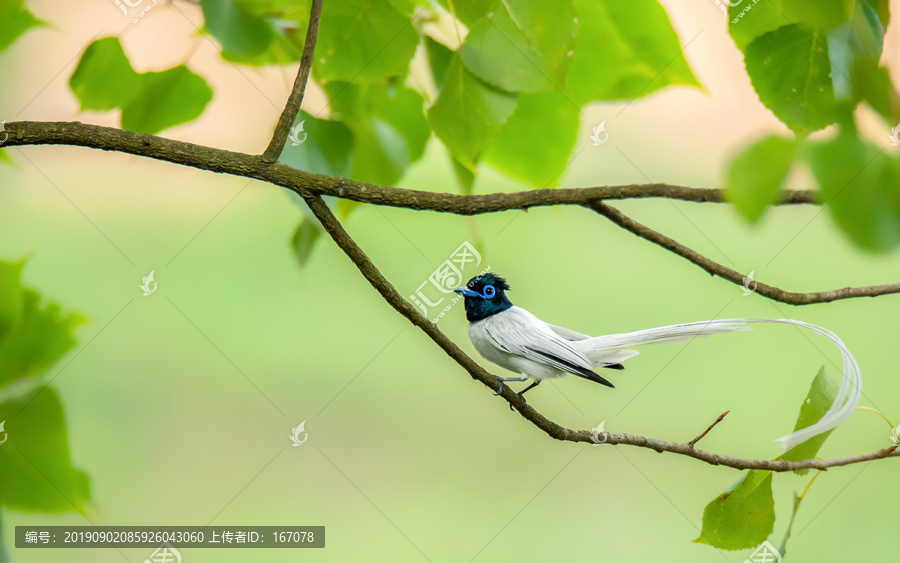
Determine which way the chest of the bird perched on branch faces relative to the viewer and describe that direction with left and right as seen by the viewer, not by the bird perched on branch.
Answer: facing to the left of the viewer
